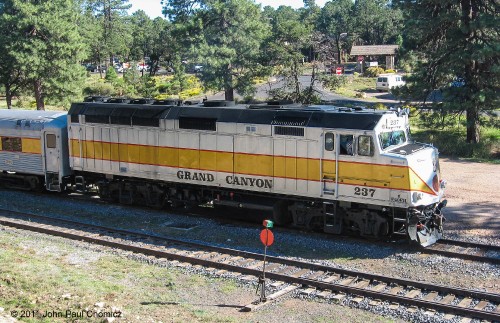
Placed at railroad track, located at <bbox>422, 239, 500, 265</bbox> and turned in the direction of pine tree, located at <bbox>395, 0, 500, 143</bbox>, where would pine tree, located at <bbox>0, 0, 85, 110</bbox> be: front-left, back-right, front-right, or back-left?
front-left

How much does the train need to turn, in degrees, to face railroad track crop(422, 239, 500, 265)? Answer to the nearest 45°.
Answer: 0° — it already faces it

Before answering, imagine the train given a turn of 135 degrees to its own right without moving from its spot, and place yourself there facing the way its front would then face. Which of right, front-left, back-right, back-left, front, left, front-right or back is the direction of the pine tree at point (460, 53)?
back-right

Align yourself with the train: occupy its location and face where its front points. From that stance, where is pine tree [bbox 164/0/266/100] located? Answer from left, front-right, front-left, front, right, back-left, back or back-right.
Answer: back-left

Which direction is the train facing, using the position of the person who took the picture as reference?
facing the viewer and to the right of the viewer

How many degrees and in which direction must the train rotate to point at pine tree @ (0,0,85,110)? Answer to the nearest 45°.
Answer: approximately 180°
